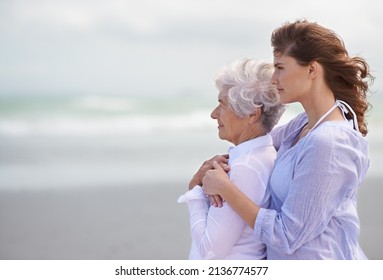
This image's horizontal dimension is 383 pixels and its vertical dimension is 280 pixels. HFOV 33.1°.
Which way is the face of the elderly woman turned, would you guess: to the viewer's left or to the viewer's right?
to the viewer's left

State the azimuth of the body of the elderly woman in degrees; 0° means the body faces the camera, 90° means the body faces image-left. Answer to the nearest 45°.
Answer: approximately 90°

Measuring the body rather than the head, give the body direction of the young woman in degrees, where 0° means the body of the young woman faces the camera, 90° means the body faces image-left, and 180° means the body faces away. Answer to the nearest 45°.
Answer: approximately 90°

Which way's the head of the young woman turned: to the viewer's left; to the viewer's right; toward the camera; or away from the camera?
to the viewer's left

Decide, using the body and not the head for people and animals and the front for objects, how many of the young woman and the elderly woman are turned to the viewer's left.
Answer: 2
